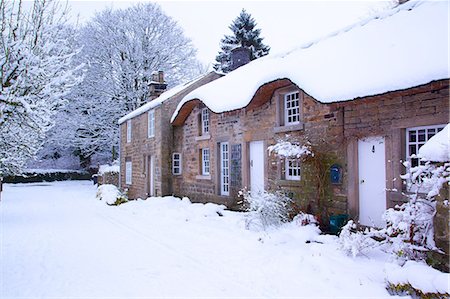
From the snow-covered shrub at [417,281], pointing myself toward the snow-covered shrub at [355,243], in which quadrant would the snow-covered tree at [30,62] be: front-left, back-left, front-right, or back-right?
front-left

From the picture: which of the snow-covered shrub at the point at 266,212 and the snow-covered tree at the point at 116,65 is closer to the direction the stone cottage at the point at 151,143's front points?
the snow-covered shrub

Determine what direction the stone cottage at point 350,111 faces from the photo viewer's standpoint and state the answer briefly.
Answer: facing the viewer and to the left of the viewer

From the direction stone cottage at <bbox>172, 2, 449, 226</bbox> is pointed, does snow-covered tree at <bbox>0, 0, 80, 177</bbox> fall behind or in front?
in front

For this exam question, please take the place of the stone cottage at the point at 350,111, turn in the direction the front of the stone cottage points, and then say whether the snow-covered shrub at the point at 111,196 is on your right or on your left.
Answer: on your right

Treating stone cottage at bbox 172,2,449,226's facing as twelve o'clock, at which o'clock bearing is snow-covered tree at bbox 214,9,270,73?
The snow-covered tree is roughly at 4 o'clock from the stone cottage.

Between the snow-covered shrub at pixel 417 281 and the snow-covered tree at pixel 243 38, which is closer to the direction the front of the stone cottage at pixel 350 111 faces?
the snow-covered shrub

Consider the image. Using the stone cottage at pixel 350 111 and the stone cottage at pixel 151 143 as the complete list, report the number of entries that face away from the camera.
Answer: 0

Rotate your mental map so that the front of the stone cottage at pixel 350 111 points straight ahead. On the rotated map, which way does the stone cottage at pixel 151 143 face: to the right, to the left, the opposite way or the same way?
the same way
